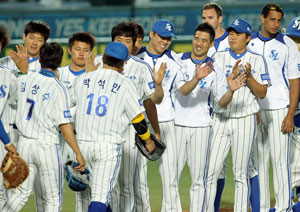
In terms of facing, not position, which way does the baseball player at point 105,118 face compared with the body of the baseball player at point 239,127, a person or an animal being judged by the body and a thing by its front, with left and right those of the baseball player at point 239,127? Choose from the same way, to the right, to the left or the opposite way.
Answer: the opposite way

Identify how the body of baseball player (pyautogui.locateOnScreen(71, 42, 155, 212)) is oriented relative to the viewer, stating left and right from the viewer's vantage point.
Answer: facing away from the viewer and to the right of the viewer

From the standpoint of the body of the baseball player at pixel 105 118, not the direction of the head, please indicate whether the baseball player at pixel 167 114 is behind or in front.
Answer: in front

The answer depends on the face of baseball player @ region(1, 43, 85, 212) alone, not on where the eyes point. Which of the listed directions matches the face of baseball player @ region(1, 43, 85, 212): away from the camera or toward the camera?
away from the camera

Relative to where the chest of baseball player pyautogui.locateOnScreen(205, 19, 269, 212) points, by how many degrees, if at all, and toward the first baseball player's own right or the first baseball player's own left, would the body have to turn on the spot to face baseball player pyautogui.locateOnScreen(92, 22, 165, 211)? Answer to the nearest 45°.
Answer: approximately 45° to the first baseball player's own right

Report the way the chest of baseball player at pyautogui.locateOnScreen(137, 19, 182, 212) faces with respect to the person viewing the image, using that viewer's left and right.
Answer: facing the viewer

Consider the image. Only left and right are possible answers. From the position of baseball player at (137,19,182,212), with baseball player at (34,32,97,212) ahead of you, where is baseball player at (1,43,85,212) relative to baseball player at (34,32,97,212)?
left

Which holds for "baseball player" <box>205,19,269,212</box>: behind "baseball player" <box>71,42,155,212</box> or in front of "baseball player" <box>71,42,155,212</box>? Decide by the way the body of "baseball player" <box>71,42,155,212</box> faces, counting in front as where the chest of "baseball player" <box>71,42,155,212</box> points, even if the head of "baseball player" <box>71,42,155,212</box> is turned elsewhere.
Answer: in front

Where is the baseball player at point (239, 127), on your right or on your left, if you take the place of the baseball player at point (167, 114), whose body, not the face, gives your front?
on your left

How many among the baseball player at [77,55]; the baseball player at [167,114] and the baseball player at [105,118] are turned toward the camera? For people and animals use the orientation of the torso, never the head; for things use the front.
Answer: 2
